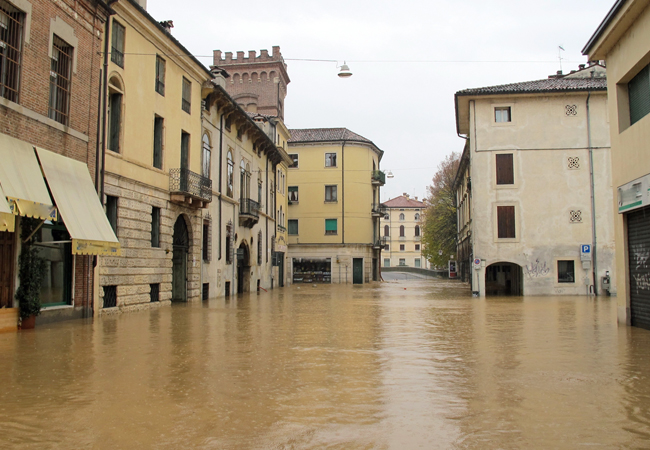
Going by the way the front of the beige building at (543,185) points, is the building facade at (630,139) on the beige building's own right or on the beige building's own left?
on the beige building's own left

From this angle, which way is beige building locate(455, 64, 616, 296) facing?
toward the camera

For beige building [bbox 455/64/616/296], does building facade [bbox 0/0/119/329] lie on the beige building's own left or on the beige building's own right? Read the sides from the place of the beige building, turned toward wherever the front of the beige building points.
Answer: on the beige building's own right

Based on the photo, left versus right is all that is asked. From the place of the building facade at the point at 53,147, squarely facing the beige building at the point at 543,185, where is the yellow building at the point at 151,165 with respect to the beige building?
left

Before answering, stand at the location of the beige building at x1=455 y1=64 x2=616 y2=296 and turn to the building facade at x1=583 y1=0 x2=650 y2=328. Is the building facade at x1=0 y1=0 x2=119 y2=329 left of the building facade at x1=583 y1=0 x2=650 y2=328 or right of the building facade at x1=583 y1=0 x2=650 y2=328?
right
